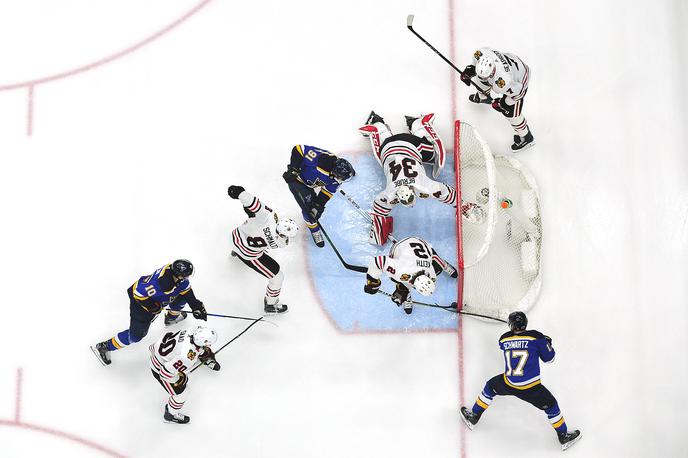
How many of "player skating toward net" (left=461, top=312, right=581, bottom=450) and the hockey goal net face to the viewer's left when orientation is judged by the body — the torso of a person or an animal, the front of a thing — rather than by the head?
1

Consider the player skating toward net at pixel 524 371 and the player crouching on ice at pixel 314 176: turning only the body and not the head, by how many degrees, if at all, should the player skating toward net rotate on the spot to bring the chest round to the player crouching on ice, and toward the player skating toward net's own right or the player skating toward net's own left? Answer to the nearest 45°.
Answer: approximately 90° to the player skating toward net's own left

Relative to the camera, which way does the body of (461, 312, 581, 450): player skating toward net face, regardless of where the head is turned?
away from the camera

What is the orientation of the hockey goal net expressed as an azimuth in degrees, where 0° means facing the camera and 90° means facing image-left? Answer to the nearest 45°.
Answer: approximately 90°

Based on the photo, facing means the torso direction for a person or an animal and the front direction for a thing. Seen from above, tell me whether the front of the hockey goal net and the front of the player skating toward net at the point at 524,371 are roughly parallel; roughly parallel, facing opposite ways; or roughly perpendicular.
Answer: roughly perpendicular

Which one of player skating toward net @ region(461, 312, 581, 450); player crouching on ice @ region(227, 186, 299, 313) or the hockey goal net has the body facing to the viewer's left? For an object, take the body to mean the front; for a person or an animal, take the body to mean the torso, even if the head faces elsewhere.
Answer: the hockey goal net
